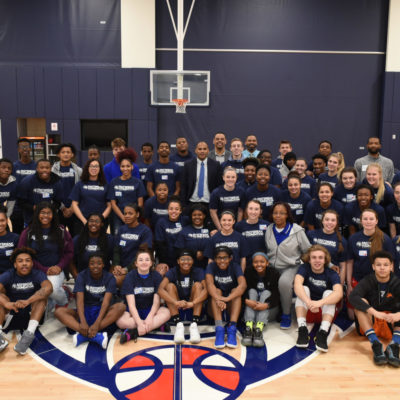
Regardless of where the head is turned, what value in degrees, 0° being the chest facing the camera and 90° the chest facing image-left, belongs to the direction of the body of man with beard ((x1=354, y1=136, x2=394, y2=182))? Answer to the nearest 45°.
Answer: approximately 0°

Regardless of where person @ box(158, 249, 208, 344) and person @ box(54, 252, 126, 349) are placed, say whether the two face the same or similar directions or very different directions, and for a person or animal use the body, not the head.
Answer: same or similar directions

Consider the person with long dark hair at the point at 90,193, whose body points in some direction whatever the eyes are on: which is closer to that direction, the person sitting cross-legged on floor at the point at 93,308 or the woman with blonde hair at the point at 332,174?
the person sitting cross-legged on floor

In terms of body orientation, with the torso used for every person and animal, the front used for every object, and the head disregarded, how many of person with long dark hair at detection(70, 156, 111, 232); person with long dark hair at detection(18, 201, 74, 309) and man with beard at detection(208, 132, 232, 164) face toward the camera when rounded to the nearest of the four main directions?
3

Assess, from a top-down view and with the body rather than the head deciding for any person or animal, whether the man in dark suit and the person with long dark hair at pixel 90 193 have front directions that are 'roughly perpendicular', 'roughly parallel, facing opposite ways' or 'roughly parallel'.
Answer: roughly parallel

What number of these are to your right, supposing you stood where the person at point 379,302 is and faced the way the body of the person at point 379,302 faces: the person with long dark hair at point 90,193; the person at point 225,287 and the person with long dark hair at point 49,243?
3

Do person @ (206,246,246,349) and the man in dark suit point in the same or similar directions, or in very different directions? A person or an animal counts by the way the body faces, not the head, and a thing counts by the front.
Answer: same or similar directions

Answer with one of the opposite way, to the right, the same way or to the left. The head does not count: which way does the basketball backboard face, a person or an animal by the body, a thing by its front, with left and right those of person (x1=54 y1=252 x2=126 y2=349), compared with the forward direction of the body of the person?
the same way

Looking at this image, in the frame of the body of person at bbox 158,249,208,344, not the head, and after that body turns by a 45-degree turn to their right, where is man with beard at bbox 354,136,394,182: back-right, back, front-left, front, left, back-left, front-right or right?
back

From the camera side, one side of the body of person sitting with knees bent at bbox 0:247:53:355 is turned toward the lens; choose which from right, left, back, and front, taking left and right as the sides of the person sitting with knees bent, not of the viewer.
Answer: front

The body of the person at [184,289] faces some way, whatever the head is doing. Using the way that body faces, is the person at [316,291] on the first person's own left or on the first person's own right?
on the first person's own left

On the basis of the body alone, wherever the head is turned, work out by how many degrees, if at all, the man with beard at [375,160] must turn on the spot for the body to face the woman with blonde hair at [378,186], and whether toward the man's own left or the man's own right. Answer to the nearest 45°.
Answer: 0° — they already face them

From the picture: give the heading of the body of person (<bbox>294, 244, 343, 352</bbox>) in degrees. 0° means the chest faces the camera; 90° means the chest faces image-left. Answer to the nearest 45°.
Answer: approximately 0°

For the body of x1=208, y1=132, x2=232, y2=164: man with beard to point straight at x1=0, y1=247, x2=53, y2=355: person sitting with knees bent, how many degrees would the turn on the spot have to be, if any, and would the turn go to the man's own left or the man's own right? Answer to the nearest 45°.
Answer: approximately 45° to the man's own right

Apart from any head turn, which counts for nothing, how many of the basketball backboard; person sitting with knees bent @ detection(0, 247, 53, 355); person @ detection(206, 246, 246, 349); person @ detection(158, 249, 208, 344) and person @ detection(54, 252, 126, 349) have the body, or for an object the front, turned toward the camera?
5

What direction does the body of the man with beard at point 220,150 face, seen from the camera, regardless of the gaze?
toward the camera

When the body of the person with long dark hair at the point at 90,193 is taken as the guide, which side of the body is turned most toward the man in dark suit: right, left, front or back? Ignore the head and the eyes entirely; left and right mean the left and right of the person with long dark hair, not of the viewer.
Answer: left

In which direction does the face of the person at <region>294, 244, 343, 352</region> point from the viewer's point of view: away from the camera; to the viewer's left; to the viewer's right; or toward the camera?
toward the camera

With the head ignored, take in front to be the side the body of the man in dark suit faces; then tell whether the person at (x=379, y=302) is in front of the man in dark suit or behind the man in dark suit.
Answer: in front

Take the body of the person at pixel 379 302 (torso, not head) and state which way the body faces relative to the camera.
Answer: toward the camera
